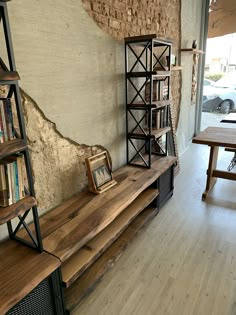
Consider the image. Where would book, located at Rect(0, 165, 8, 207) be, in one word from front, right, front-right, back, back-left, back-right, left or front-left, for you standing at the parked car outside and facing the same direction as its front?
front-left

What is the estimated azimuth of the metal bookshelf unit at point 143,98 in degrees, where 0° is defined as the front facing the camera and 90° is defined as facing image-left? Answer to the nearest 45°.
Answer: approximately 315°

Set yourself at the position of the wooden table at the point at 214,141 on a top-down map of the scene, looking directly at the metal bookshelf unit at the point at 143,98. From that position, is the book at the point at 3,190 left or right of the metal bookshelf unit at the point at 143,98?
left

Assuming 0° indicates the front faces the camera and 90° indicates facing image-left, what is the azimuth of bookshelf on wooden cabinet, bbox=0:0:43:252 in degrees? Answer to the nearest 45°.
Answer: approximately 315°
